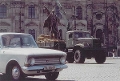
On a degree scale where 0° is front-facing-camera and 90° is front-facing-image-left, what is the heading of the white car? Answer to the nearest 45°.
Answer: approximately 315°
